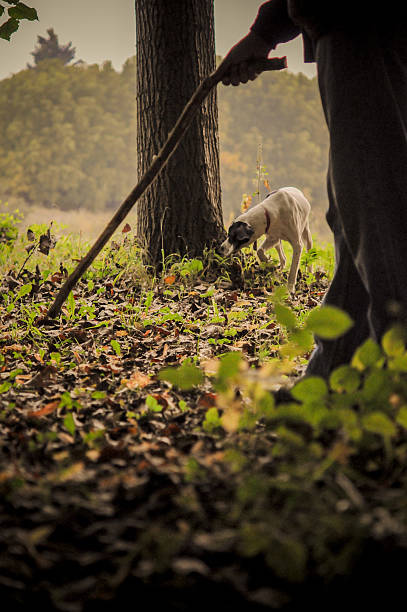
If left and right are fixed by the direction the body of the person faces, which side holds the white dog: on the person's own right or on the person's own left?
on the person's own right

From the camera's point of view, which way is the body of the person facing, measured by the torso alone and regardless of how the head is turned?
to the viewer's left
